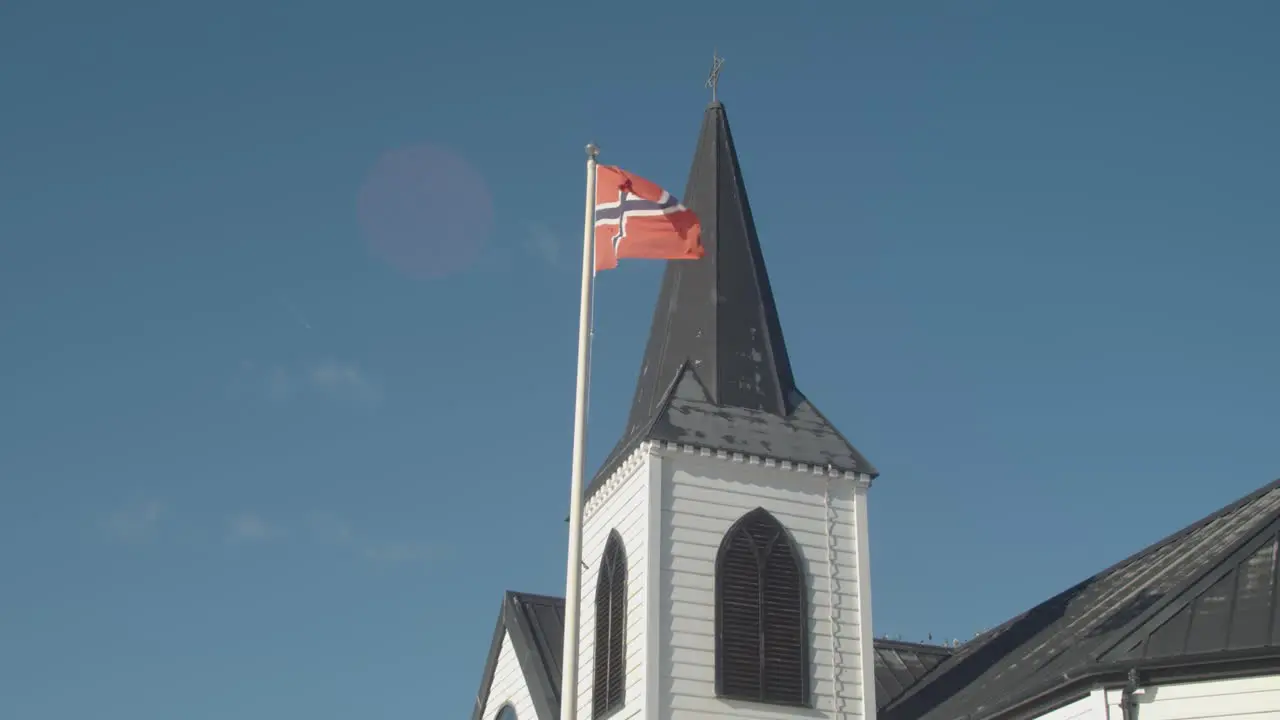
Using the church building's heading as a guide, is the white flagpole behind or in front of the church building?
in front

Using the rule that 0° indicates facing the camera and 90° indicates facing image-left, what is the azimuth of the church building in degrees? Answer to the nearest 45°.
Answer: approximately 45°
